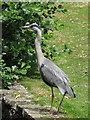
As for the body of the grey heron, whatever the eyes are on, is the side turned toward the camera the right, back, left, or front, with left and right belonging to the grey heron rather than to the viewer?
left
